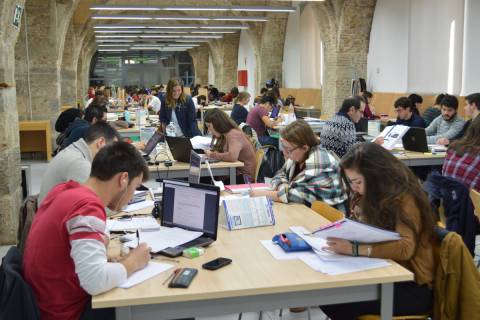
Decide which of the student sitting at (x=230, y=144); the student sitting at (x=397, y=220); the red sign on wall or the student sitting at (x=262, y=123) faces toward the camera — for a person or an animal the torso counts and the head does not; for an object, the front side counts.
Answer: the red sign on wall

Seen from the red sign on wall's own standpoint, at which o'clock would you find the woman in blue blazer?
The woman in blue blazer is roughly at 12 o'clock from the red sign on wall.

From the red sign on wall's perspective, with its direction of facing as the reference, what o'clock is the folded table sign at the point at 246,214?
The folded table sign is roughly at 12 o'clock from the red sign on wall.

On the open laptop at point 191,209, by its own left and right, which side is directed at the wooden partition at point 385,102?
back

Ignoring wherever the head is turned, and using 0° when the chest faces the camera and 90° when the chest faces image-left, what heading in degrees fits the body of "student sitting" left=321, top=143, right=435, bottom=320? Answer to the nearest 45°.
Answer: approximately 90°

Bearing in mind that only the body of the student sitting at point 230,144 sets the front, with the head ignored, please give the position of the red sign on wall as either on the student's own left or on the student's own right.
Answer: on the student's own right

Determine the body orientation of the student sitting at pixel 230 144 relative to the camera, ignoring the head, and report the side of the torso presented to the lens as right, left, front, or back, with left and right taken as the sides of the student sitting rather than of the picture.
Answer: left

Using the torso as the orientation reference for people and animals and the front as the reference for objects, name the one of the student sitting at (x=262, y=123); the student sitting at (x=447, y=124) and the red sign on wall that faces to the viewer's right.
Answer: the student sitting at (x=262, y=123)

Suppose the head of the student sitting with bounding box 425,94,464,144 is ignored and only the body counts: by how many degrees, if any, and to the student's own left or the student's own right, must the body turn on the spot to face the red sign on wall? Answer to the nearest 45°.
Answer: approximately 90° to the student's own right

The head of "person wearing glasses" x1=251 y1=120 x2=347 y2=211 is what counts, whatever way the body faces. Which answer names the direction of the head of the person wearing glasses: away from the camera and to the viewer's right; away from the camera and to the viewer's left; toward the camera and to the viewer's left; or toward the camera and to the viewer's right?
toward the camera and to the viewer's left

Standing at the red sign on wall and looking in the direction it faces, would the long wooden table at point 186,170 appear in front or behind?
in front
